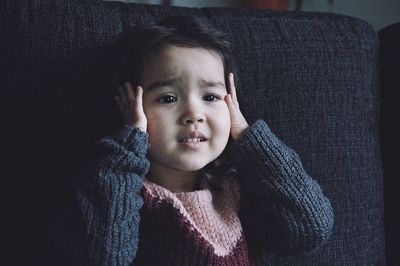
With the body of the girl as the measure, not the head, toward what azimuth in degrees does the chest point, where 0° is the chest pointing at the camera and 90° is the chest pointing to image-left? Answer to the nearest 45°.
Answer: approximately 0°

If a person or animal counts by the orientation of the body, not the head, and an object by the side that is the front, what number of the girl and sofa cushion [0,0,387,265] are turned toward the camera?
2
